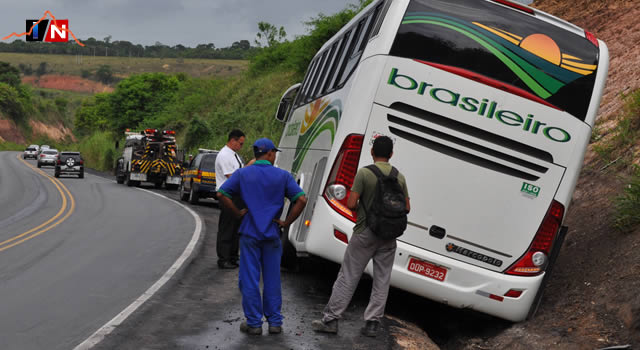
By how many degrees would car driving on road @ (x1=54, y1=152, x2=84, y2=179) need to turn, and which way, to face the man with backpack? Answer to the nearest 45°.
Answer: approximately 180°

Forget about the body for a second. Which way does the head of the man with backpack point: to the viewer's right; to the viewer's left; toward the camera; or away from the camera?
away from the camera

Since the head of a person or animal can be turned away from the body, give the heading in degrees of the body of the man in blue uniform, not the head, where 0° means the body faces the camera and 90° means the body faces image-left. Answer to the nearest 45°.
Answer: approximately 180°

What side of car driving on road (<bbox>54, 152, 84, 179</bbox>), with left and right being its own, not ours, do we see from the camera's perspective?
back

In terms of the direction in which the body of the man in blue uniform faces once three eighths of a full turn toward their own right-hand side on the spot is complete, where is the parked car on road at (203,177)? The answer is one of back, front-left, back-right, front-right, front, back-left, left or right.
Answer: back-left

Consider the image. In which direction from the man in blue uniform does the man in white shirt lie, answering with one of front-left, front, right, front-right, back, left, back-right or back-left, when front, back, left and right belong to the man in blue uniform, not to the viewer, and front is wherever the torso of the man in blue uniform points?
front

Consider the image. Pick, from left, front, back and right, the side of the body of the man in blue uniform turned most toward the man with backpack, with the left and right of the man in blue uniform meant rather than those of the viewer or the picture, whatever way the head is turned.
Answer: right

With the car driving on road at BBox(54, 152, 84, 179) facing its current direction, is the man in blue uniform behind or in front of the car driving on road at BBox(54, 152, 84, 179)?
behind

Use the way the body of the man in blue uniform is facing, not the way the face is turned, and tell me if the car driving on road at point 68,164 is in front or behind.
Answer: in front

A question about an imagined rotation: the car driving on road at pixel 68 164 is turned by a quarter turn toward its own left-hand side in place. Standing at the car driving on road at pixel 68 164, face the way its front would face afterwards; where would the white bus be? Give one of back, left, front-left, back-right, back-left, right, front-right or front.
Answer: left

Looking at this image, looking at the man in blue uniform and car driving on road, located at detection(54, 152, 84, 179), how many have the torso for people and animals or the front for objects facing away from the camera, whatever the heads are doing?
2
